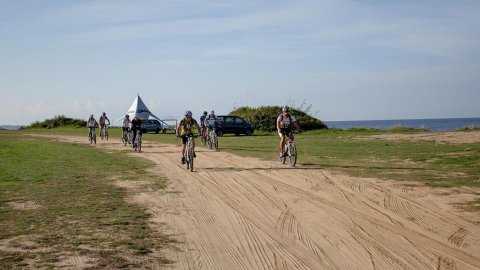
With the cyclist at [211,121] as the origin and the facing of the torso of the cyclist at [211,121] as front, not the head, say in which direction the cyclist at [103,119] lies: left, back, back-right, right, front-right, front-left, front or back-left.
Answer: back-right

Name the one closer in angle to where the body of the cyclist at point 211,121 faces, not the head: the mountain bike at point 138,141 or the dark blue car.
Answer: the mountain bike

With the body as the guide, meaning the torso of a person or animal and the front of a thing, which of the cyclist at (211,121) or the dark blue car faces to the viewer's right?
the dark blue car

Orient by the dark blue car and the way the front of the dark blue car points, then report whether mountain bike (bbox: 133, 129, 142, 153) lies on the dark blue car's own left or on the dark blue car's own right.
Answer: on the dark blue car's own right

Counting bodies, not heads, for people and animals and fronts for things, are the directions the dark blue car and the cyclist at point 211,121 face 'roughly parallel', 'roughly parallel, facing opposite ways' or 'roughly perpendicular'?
roughly perpendicular

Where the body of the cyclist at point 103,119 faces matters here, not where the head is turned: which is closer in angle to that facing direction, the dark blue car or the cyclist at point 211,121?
the cyclist

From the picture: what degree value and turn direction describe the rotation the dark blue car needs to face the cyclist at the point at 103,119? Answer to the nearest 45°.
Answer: approximately 135° to its right

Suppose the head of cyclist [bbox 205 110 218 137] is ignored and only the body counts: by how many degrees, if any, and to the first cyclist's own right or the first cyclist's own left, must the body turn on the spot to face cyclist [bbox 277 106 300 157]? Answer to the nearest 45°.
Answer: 0° — they already face them

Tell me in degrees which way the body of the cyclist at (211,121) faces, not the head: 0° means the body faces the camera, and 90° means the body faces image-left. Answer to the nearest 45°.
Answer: approximately 0°

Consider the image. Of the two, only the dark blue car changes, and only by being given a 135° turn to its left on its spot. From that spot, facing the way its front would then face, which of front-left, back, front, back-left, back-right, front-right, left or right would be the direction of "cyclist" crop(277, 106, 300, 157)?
back-left

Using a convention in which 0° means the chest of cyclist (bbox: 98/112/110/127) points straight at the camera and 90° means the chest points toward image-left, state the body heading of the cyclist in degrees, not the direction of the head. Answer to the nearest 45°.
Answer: approximately 0°

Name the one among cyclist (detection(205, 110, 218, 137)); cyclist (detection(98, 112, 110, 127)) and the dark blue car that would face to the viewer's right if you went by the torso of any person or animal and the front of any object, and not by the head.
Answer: the dark blue car

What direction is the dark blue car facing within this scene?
to the viewer's right
